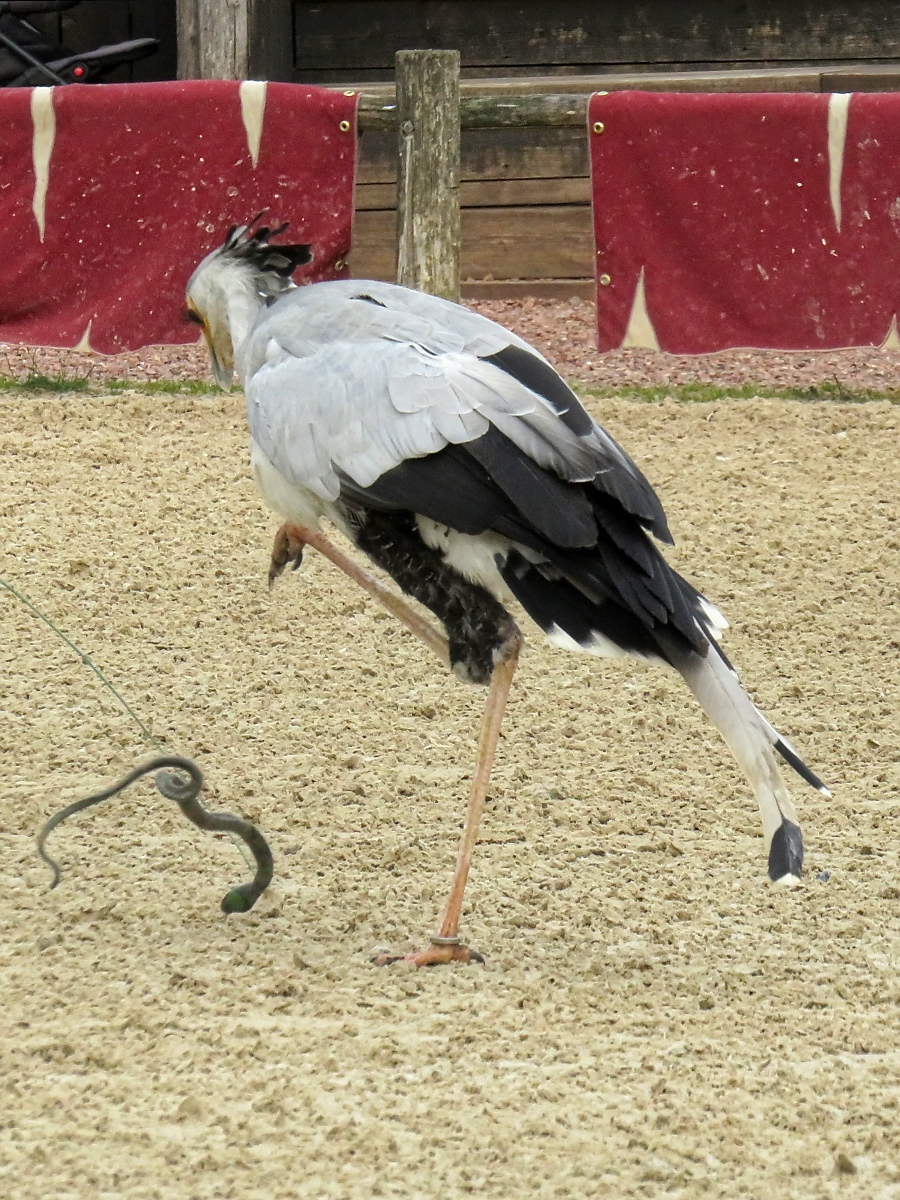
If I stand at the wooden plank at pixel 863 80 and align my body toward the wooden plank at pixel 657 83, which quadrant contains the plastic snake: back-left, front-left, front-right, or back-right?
front-left

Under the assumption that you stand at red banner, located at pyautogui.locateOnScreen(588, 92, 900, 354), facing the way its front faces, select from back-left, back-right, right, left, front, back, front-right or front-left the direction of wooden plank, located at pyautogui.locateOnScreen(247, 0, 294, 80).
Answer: back-right

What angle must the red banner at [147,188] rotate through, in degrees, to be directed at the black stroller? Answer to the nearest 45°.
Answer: approximately 180°

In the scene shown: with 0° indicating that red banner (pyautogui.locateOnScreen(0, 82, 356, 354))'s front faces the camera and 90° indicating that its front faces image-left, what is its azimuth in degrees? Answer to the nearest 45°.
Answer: approximately 0°

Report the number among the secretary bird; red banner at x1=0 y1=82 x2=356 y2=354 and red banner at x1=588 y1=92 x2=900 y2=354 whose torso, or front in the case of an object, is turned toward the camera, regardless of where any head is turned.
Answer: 2

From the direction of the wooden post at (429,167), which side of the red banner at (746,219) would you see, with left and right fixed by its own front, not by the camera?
right

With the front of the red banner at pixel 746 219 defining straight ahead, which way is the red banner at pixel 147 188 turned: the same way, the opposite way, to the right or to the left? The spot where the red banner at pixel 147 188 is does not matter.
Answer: the same way

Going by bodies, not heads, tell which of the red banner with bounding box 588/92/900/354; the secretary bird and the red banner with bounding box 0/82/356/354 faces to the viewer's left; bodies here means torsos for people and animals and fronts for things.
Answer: the secretary bird

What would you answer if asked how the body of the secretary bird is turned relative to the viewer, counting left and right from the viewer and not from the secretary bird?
facing to the left of the viewer

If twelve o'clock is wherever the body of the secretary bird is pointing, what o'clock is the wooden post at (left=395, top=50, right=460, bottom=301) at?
The wooden post is roughly at 3 o'clock from the secretary bird.

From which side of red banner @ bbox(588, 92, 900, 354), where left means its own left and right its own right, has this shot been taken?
front
